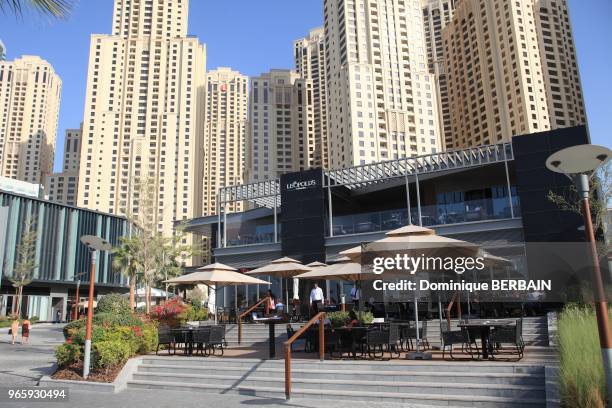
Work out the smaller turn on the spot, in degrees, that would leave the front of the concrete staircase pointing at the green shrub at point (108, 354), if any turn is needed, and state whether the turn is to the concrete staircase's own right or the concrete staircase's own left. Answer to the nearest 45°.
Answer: approximately 90° to the concrete staircase's own right

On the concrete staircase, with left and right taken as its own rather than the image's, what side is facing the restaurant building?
back

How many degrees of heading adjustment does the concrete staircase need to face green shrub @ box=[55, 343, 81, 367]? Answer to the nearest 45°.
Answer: approximately 90° to its right

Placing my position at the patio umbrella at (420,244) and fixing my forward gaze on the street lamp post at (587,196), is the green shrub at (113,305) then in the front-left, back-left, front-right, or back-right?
back-right

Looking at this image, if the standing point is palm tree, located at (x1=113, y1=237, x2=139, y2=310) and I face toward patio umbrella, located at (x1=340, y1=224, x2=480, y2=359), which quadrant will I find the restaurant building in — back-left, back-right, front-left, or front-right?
front-left

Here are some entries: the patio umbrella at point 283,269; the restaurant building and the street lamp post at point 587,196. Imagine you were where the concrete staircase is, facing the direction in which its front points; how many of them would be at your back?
2

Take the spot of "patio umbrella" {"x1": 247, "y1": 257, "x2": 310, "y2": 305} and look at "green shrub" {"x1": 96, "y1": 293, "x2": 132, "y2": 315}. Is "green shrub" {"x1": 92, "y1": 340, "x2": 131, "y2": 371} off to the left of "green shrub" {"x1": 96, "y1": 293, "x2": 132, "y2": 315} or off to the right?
left

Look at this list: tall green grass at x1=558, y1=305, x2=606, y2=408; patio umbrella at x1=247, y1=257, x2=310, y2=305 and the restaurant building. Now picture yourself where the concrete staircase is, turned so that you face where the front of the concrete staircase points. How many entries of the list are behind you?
2

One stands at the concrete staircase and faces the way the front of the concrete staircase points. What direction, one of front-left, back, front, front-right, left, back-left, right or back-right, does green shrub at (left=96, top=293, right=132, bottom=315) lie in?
back-right

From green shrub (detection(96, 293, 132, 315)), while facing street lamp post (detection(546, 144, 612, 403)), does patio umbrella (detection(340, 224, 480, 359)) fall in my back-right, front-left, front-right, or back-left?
front-left

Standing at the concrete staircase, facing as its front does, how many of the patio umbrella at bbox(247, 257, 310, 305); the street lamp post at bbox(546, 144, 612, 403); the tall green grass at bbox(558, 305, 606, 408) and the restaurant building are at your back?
2

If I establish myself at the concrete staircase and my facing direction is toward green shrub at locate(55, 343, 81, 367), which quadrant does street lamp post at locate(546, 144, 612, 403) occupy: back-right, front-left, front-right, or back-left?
back-left

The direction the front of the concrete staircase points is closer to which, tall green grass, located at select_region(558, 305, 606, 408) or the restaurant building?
the tall green grass

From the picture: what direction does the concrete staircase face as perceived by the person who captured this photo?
facing the viewer

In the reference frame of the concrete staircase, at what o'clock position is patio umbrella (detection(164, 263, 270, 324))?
The patio umbrella is roughly at 5 o'clock from the concrete staircase.

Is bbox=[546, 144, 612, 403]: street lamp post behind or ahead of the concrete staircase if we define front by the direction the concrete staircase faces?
ahead

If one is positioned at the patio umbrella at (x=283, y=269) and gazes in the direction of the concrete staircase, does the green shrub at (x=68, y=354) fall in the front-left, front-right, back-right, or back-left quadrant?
front-right

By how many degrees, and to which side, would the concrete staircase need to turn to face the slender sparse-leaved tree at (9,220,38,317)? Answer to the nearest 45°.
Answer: approximately 135° to its right

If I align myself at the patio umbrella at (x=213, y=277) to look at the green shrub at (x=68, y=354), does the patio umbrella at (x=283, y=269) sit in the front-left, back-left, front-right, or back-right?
back-left

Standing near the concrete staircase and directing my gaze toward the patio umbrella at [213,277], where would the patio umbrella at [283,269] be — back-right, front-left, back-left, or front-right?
front-right

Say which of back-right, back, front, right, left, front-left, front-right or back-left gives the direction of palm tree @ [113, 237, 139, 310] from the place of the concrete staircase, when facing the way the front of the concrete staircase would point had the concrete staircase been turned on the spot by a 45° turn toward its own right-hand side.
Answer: right
